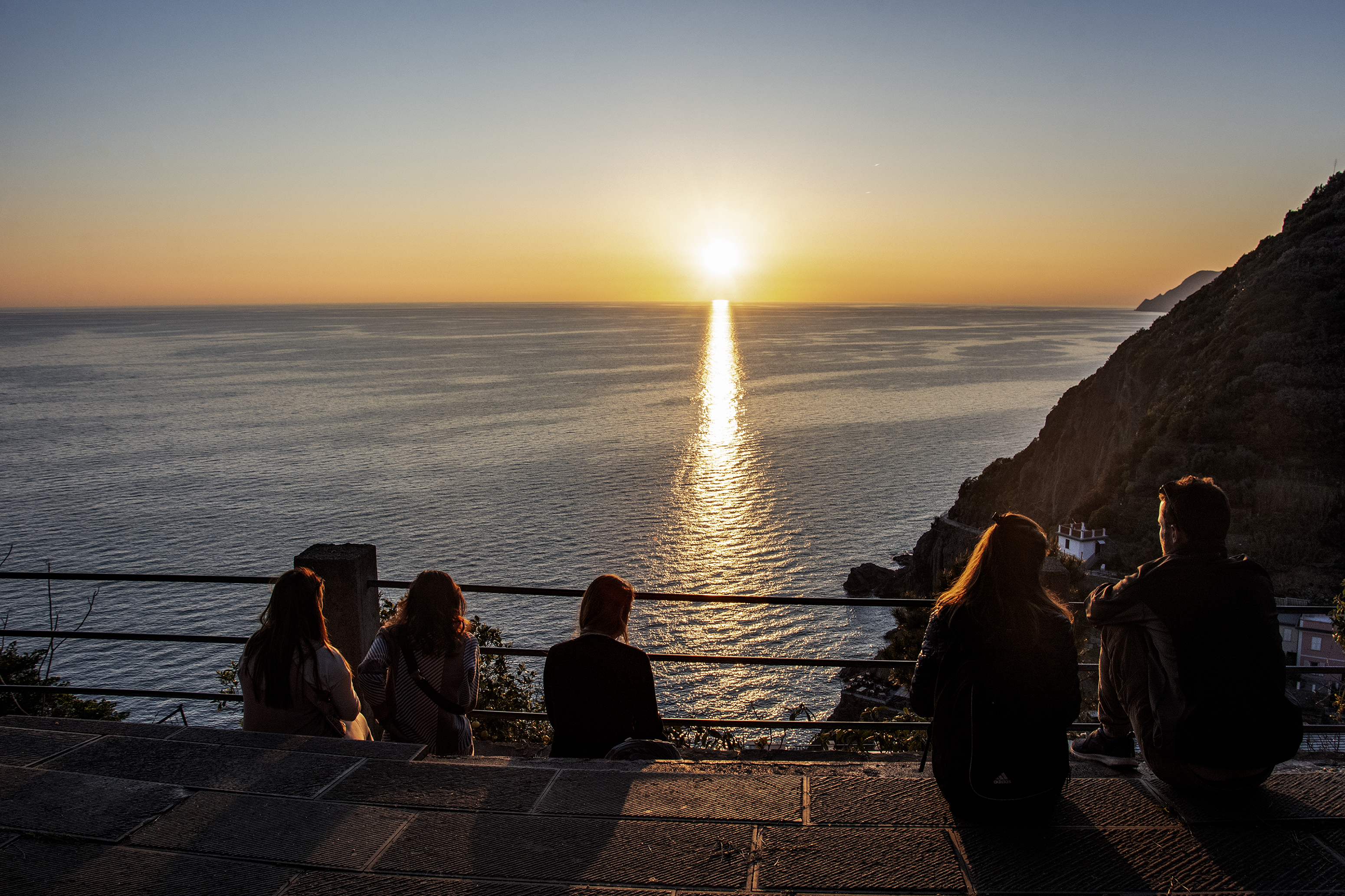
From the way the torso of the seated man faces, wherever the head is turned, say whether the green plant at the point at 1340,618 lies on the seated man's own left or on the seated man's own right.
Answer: on the seated man's own right

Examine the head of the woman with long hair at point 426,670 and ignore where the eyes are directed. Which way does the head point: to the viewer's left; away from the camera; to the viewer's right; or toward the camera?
away from the camera

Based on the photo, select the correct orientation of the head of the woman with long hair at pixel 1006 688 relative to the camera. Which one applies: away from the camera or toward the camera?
away from the camera

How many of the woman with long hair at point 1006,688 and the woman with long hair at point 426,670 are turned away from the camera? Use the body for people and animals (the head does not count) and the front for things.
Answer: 2

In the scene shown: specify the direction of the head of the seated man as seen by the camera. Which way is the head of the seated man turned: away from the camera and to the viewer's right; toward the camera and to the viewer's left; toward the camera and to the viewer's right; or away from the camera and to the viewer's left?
away from the camera and to the viewer's left

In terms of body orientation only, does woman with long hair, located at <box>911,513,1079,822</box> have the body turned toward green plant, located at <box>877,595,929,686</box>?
yes

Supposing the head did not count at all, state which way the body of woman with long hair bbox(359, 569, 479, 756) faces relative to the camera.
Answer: away from the camera

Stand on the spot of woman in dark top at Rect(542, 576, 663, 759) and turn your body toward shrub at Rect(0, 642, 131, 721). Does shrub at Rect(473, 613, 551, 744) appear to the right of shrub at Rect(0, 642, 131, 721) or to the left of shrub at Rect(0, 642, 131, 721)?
right

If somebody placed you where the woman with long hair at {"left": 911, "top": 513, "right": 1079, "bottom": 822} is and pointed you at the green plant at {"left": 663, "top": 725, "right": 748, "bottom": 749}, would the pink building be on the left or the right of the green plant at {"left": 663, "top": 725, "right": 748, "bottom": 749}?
right

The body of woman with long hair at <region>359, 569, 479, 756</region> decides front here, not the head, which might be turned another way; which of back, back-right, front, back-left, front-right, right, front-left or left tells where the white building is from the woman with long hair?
front-right

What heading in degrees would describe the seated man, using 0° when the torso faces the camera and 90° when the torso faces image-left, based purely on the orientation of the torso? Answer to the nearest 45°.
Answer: approximately 135°

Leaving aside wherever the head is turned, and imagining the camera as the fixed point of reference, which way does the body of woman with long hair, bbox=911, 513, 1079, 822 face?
away from the camera
